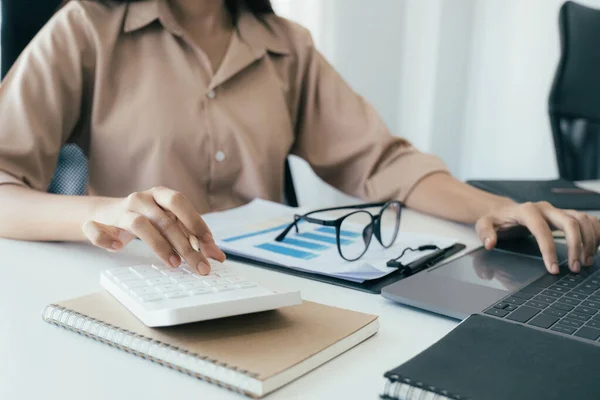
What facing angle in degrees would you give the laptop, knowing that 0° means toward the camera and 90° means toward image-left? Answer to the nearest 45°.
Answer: approximately 135°

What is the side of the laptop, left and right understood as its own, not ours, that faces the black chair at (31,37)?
front

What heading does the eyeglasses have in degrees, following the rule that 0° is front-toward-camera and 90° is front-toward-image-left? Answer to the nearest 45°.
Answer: approximately 315°

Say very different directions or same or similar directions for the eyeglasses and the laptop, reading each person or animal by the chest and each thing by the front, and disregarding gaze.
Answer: very different directions
